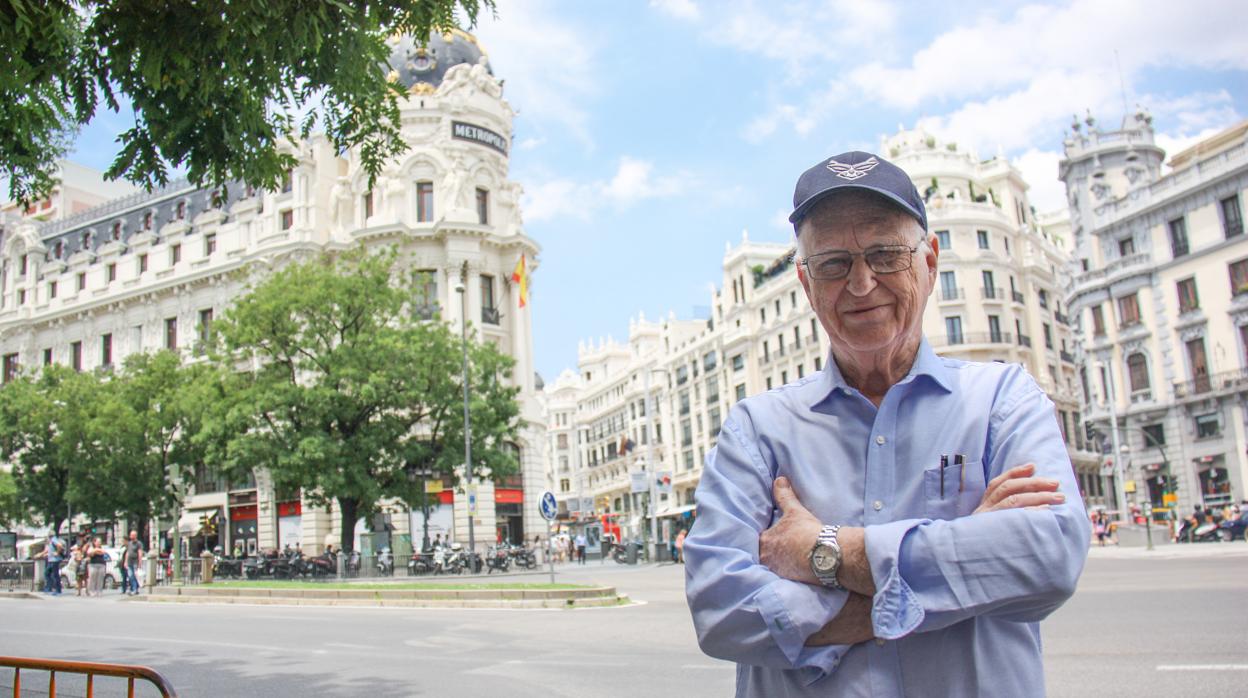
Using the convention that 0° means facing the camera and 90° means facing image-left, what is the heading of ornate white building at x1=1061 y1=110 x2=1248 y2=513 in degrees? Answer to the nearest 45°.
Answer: approximately 45°

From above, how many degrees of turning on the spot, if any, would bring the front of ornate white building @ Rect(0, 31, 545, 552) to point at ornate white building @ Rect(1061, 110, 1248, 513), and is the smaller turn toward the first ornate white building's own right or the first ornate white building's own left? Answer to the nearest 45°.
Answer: approximately 45° to the first ornate white building's own left

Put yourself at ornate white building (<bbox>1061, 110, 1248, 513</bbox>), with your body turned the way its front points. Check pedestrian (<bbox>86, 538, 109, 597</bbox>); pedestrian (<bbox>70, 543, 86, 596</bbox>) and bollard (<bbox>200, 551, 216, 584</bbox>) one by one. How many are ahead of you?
3

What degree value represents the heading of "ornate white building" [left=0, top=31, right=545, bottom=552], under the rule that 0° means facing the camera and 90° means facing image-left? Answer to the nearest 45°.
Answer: approximately 315°

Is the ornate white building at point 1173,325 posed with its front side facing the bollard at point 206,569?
yes

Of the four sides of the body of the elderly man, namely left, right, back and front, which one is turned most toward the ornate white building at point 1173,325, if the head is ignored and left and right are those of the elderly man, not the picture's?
back

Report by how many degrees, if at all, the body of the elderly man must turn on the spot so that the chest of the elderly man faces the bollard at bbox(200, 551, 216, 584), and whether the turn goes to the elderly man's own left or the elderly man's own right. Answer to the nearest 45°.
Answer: approximately 135° to the elderly man's own right

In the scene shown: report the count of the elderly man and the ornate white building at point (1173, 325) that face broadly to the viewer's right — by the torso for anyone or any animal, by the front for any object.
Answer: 0

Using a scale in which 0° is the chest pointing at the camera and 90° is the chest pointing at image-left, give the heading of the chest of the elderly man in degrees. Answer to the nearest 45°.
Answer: approximately 0°

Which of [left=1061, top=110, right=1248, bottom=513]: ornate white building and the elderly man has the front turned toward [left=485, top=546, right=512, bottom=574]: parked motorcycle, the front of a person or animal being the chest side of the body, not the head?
the ornate white building

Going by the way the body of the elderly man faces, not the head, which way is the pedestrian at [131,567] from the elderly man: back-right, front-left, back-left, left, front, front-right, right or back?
back-right
